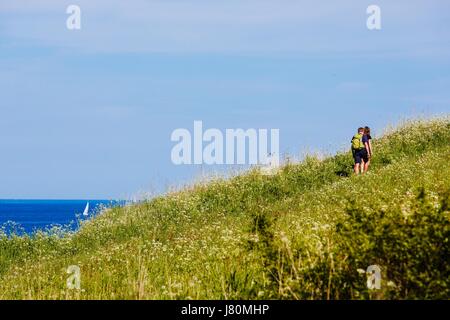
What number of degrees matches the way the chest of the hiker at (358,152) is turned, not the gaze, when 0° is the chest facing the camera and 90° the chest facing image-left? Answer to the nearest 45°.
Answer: approximately 225°
